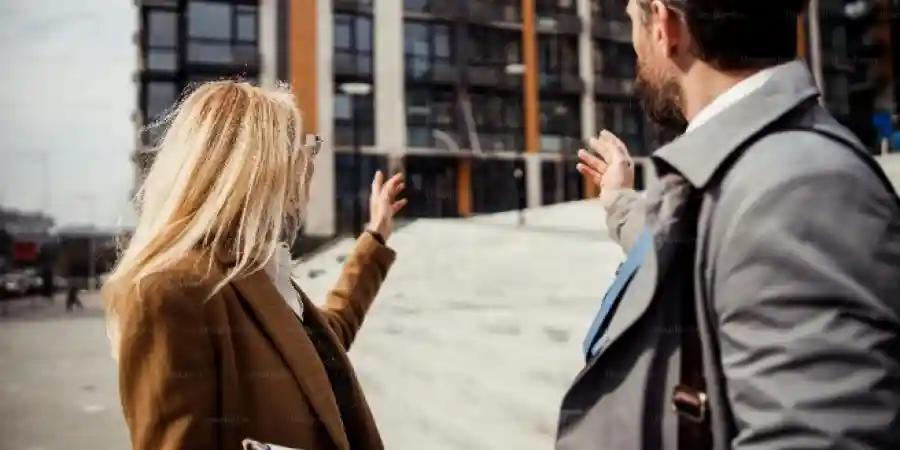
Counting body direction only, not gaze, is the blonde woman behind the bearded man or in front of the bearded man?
in front

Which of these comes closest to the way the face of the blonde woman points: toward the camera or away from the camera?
away from the camera

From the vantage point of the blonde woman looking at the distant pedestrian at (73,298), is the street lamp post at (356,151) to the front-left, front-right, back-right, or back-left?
front-right

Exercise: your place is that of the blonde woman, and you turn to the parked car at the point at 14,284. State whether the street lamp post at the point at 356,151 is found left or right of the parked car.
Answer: right

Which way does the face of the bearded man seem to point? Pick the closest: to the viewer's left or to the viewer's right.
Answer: to the viewer's left

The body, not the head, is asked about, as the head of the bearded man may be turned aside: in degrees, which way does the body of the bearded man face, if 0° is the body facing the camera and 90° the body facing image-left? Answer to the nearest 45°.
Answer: approximately 90°
